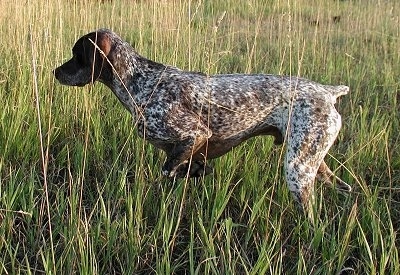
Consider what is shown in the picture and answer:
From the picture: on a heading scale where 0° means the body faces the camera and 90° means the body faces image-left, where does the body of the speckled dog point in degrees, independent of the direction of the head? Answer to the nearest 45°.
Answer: approximately 90°
